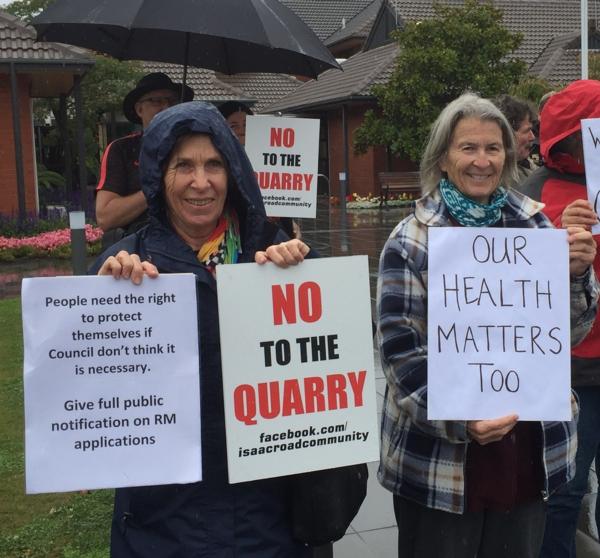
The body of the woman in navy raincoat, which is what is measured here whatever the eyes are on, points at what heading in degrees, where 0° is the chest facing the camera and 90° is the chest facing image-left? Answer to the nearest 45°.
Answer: approximately 0°

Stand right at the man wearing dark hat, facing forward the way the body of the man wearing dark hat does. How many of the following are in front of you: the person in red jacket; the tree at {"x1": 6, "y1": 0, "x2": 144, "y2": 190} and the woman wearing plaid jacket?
2

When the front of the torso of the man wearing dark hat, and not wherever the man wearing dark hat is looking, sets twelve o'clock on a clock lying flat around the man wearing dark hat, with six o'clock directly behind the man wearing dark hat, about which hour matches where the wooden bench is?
The wooden bench is roughly at 8 o'clock from the man wearing dark hat.

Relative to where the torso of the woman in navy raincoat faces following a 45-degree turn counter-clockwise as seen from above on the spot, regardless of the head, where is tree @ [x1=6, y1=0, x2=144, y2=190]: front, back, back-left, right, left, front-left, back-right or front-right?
back-left

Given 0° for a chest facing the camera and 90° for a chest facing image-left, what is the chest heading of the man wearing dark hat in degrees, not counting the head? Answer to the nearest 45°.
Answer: approximately 315°

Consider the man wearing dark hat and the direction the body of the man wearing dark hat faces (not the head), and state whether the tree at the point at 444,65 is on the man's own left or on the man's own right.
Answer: on the man's own left

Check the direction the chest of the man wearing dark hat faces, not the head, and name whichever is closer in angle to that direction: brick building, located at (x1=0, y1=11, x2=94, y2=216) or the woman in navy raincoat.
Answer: the woman in navy raincoat

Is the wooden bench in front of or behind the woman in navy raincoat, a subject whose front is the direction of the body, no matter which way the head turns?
behind

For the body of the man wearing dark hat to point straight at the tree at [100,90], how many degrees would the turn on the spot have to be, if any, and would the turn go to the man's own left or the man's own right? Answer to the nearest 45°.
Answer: approximately 135° to the man's own left

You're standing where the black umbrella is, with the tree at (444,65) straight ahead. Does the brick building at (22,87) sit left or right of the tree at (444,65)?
left
